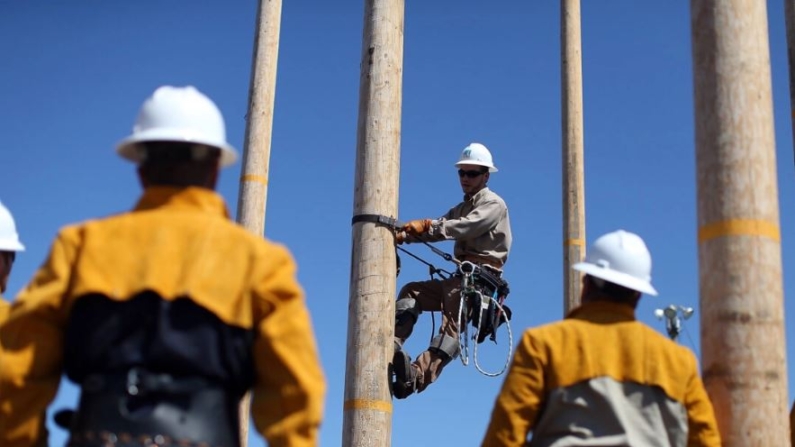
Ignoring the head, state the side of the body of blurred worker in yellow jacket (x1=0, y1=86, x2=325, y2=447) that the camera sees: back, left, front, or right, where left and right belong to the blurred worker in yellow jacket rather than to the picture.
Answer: back

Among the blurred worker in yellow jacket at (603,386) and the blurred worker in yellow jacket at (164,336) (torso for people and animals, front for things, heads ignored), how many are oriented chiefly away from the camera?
2

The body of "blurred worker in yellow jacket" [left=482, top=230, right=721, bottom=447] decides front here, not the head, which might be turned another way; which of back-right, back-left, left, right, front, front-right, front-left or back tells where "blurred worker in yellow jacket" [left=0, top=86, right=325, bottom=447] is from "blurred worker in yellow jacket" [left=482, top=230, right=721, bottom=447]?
back-left

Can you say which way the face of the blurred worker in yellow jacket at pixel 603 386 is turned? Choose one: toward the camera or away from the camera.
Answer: away from the camera

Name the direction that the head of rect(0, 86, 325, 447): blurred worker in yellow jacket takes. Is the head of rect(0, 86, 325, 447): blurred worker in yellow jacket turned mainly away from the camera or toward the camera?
away from the camera

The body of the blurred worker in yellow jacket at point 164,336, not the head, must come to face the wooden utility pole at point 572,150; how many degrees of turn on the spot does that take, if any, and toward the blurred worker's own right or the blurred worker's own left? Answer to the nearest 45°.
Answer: approximately 45° to the blurred worker's own right

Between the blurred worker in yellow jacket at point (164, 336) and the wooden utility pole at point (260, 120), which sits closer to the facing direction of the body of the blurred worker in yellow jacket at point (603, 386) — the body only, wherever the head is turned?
the wooden utility pole

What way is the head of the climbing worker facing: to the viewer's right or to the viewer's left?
to the viewer's left

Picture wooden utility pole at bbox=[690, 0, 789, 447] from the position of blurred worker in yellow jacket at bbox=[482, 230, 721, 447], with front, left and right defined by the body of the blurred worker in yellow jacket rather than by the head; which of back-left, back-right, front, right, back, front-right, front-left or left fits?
front-right

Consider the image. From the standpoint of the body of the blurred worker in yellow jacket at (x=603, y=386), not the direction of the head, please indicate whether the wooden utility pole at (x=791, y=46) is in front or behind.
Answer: in front

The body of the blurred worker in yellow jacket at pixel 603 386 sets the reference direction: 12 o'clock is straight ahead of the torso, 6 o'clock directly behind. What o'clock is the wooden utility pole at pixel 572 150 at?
The wooden utility pole is roughly at 12 o'clock from the blurred worker in yellow jacket.

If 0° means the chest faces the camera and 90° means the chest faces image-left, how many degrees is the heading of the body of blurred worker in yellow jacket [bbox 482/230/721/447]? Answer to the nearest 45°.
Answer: approximately 180°

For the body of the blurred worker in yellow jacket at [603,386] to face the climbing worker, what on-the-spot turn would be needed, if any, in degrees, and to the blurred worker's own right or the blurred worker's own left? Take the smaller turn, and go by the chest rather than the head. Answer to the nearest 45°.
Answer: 0° — they already face them
